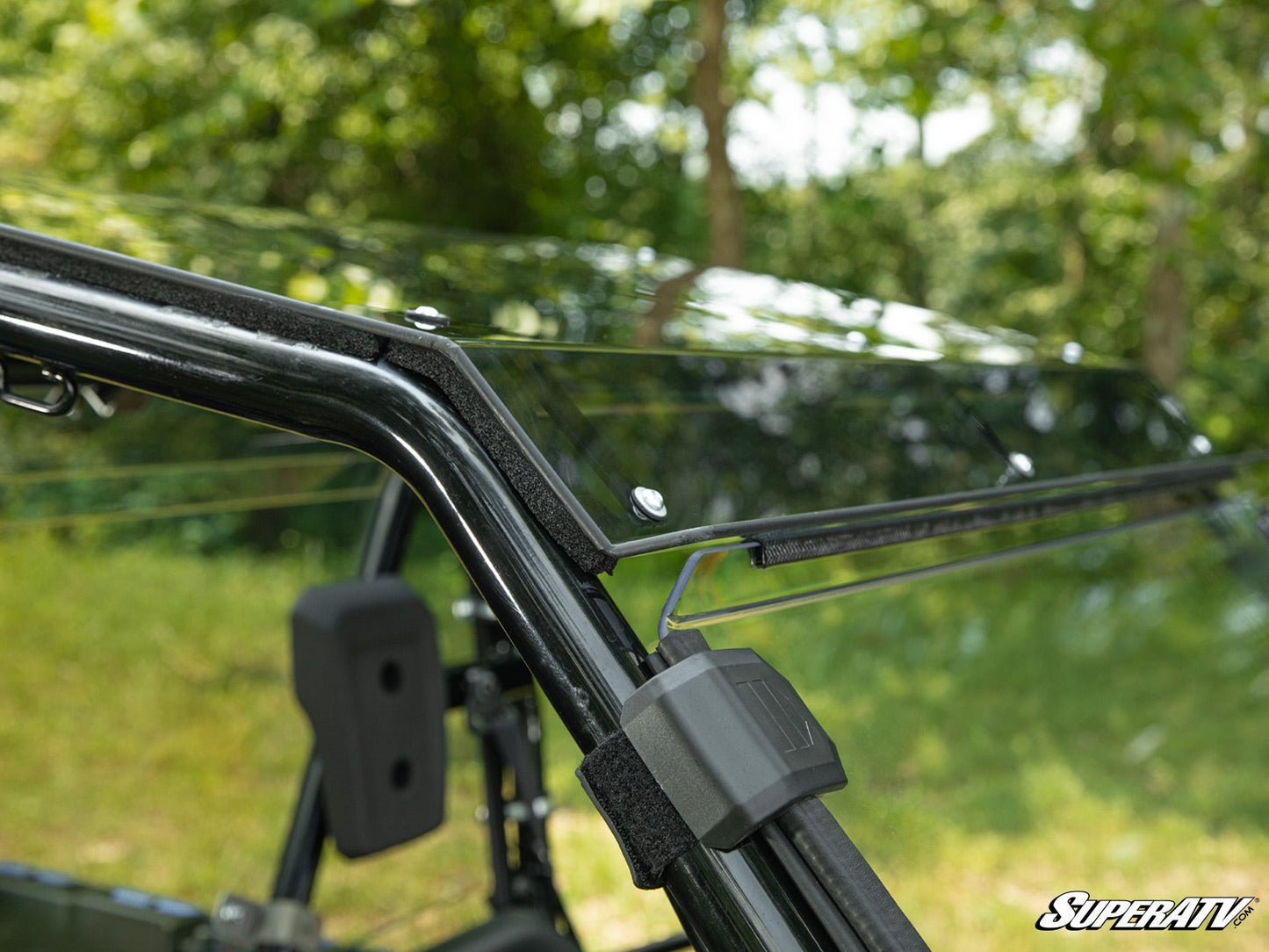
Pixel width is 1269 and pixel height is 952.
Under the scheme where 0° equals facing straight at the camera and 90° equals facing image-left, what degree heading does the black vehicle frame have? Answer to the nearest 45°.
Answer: approximately 270°

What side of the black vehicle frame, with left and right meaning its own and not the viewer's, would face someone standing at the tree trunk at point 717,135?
left

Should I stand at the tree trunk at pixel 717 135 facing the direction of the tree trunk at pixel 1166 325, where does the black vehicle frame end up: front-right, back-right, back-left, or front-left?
back-right

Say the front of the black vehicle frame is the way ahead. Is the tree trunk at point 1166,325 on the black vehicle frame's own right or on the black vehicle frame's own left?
on the black vehicle frame's own left
